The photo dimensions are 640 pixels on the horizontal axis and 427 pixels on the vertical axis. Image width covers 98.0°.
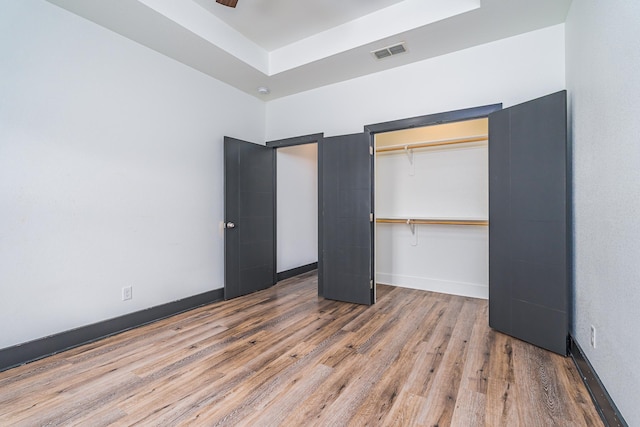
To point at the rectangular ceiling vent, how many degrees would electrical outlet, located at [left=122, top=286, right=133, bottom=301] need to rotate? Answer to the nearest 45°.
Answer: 0° — it already faces it

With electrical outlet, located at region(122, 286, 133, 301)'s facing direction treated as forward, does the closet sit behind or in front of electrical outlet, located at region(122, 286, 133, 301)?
in front

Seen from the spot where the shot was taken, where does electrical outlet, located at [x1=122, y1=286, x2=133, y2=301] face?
facing the viewer and to the right of the viewer

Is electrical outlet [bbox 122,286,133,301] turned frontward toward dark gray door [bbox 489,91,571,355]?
yes

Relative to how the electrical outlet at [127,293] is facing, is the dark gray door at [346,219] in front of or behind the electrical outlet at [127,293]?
in front

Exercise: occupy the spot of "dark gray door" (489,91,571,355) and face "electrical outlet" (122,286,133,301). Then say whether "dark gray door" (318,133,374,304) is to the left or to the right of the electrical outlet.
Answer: right

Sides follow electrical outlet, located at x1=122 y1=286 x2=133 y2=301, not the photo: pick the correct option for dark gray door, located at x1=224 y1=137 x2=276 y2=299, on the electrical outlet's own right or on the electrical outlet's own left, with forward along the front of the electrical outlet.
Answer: on the electrical outlet's own left

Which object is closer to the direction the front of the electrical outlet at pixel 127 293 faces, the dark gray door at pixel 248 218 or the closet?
the closet
